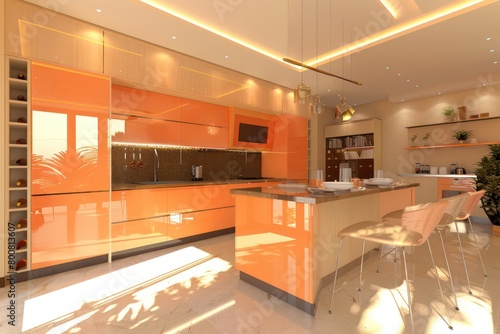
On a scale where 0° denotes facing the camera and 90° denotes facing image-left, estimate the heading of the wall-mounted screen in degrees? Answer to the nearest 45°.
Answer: approximately 315°

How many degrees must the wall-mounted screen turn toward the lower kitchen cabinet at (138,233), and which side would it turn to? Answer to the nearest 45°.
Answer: approximately 90° to its right

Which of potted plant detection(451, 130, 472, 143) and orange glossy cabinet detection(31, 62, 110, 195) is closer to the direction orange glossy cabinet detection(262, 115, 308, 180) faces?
the potted plant

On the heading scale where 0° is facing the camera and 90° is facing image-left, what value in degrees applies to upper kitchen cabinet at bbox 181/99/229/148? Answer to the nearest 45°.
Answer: approximately 315°

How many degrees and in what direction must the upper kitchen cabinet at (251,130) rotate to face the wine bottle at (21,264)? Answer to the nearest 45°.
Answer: approximately 90° to its right

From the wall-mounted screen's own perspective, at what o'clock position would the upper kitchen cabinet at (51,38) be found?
The upper kitchen cabinet is roughly at 3 o'clock from the wall-mounted screen.

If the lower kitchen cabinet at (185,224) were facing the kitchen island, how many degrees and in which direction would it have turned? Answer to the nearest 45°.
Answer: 0° — it already faces it
